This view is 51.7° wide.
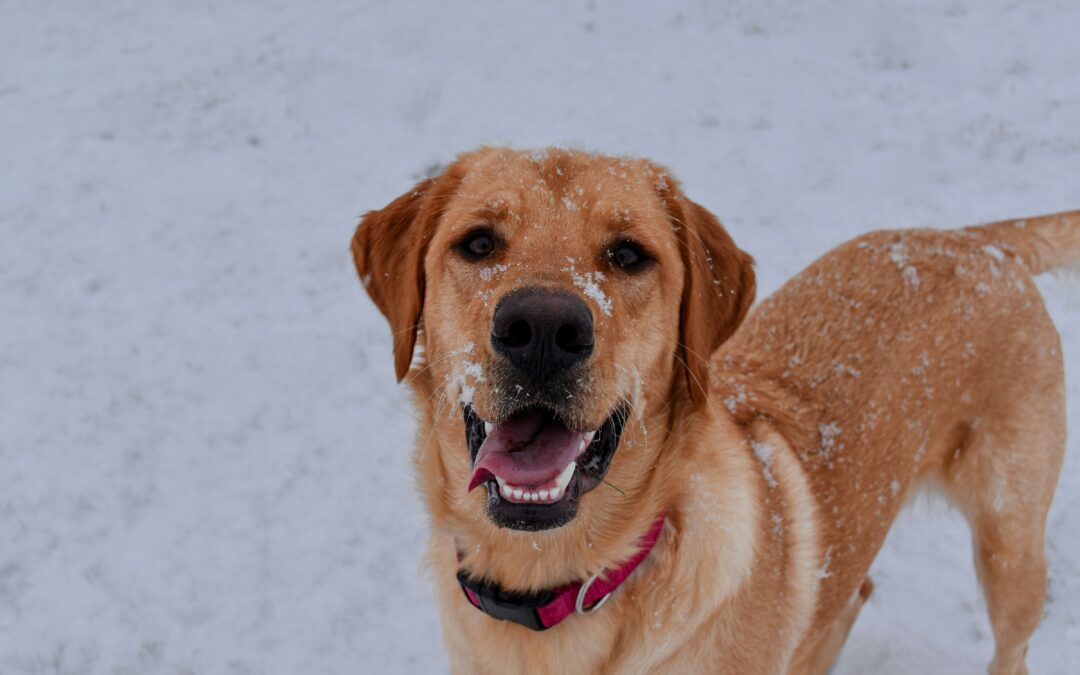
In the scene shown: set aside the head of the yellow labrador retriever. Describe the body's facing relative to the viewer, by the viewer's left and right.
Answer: facing the viewer and to the left of the viewer
